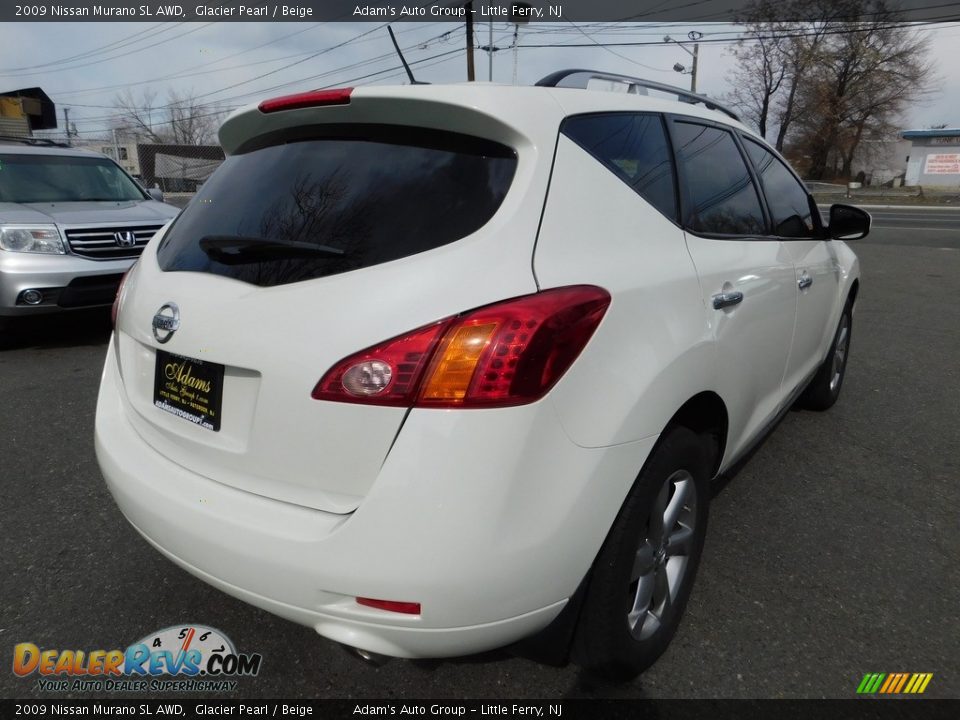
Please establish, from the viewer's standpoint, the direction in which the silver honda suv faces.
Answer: facing the viewer and to the right of the viewer

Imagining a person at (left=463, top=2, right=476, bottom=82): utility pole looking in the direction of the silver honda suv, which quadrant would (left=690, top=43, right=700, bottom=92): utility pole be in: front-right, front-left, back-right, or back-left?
back-left

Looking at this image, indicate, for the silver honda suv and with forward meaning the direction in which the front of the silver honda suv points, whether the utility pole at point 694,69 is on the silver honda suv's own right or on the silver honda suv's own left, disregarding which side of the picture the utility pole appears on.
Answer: on the silver honda suv's own left
